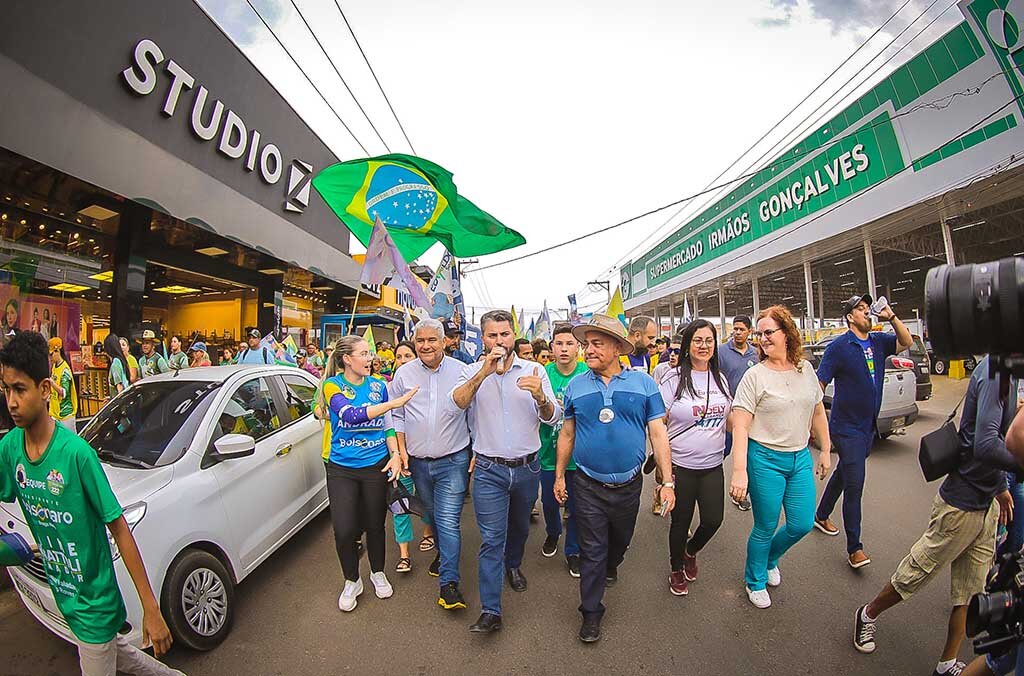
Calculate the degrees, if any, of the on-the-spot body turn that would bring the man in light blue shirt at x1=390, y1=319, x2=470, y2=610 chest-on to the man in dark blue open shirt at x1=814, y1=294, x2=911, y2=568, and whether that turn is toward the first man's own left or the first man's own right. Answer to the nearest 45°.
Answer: approximately 90° to the first man's own left

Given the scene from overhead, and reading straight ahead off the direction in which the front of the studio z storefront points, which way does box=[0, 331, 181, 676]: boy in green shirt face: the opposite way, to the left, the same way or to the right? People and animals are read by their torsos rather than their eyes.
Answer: to the right

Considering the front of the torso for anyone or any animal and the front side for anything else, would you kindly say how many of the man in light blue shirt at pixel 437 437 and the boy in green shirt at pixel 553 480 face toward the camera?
2

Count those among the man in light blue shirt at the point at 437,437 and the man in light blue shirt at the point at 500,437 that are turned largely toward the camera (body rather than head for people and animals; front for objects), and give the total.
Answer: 2

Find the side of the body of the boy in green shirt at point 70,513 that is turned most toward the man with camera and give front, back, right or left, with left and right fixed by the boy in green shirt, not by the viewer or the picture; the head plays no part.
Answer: left

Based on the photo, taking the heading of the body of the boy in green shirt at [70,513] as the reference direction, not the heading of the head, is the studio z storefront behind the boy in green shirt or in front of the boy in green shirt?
behind

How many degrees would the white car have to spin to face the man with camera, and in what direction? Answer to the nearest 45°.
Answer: approximately 90° to its left

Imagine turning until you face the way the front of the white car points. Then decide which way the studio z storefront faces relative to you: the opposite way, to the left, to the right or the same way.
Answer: to the left

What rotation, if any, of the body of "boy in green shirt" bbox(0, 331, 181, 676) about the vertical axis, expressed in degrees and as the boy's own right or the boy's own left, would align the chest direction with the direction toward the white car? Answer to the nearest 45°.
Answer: approximately 180°

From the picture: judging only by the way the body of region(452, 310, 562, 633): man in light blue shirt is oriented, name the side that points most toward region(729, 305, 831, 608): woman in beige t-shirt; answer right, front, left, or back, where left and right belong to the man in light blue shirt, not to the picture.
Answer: left
